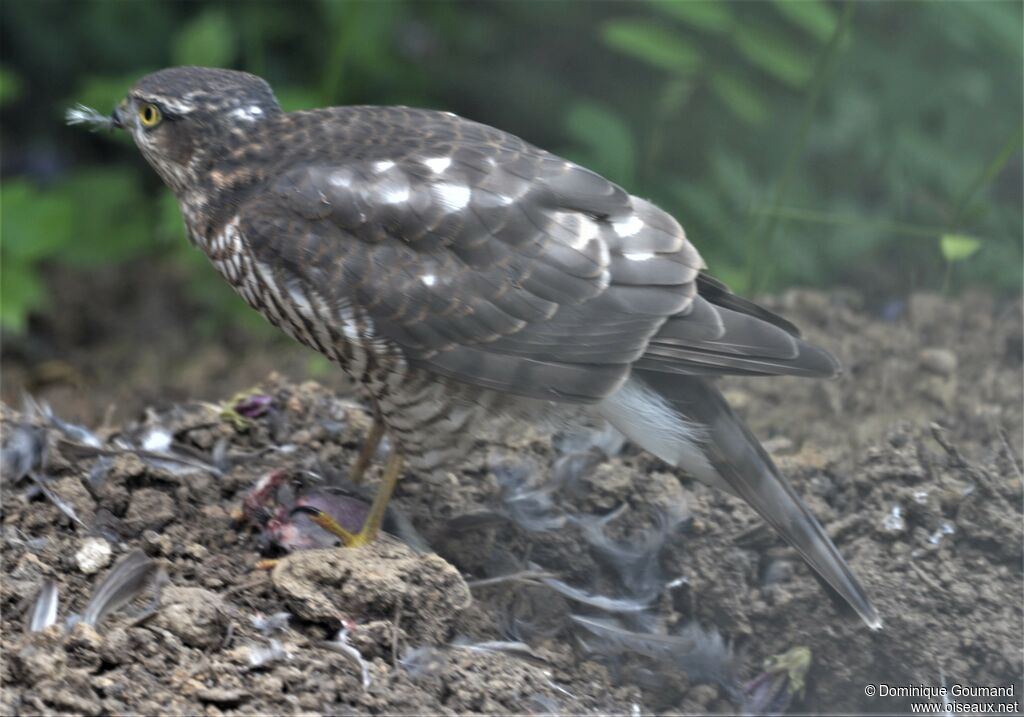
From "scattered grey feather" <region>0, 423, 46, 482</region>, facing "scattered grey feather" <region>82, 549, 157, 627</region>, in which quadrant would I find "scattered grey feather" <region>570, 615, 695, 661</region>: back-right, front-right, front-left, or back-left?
front-left

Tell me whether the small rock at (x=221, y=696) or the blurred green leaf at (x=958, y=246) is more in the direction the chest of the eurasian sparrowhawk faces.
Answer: the small rock

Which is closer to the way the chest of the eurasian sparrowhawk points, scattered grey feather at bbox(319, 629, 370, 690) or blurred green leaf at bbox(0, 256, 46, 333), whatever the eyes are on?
the blurred green leaf

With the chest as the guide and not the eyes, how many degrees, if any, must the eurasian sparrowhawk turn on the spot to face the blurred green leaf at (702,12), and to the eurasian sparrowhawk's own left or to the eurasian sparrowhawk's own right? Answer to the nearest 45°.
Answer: approximately 90° to the eurasian sparrowhawk's own right

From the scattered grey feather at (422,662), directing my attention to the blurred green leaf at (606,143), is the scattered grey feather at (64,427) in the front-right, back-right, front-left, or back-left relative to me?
front-left

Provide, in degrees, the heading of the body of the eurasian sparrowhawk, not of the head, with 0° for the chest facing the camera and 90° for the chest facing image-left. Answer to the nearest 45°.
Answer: approximately 90°

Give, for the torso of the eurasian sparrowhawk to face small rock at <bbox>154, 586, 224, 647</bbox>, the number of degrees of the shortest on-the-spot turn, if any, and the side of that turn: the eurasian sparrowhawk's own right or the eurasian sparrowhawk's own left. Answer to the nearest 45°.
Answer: approximately 45° to the eurasian sparrowhawk's own left

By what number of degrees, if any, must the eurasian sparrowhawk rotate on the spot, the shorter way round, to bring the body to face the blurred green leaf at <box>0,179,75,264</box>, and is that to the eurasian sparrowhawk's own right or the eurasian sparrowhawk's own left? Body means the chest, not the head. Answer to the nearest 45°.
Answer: approximately 45° to the eurasian sparrowhawk's own right

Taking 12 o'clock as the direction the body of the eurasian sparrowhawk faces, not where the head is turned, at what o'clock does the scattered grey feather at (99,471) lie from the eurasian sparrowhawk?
The scattered grey feather is roughly at 12 o'clock from the eurasian sparrowhawk.

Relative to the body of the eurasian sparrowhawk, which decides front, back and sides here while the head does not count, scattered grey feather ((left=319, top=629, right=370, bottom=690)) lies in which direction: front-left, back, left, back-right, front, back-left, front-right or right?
left

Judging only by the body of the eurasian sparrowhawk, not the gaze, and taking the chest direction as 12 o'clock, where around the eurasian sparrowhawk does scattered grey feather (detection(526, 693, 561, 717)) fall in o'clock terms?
The scattered grey feather is roughly at 8 o'clock from the eurasian sparrowhawk.

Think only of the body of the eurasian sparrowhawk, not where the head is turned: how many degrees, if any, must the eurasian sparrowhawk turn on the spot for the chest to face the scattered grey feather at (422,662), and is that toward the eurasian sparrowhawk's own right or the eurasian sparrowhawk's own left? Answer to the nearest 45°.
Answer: approximately 90° to the eurasian sparrowhawk's own left

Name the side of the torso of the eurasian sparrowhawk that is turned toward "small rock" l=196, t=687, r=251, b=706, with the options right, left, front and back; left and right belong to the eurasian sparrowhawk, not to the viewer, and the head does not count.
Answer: left

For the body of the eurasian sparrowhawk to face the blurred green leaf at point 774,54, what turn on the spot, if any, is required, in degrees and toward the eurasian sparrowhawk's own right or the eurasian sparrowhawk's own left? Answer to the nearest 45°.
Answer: approximately 90° to the eurasian sparrowhawk's own right

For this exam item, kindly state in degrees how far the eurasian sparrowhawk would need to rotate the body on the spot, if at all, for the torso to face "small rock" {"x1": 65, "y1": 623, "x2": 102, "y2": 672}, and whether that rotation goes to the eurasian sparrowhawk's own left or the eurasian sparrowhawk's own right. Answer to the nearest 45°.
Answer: approximately 45° to the eurasian sparrowhawk's own left
